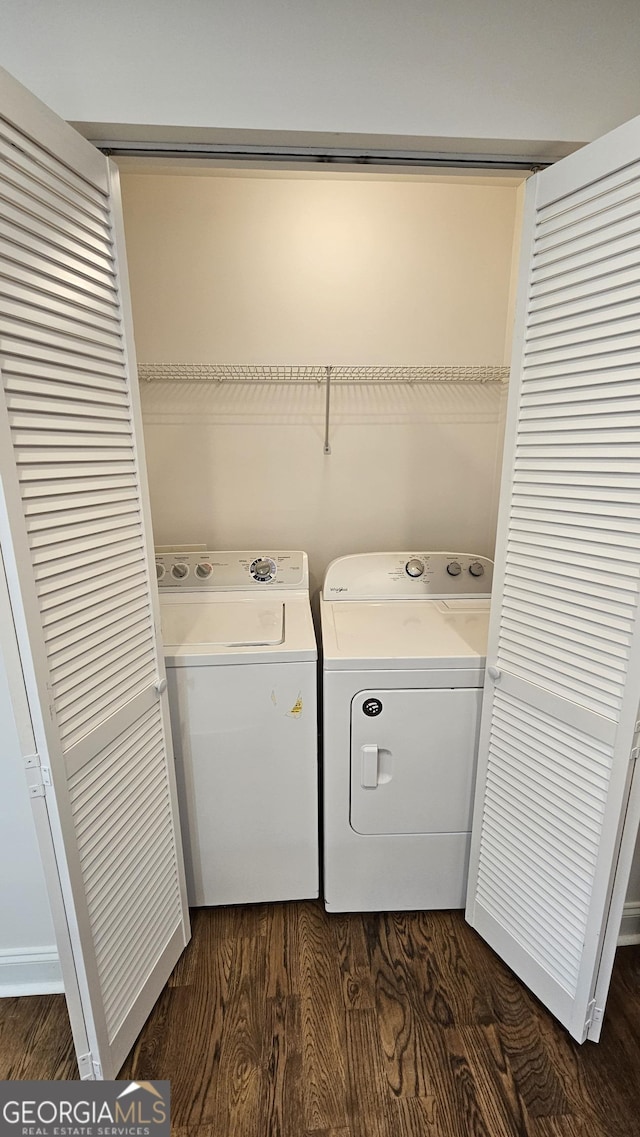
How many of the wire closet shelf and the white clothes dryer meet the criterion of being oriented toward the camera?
2

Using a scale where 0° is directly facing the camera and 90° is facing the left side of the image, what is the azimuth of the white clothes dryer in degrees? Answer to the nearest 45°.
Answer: approximately 0°

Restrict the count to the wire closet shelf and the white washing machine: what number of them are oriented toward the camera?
2

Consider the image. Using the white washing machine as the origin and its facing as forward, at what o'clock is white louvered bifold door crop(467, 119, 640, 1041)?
The white louvered bifold door is roughly at 10 o'clock from the white washing machine.

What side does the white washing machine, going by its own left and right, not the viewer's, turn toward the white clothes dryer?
left
